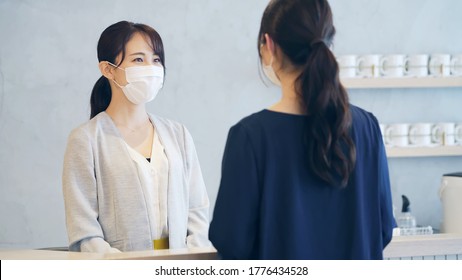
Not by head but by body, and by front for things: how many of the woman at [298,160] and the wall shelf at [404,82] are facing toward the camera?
1

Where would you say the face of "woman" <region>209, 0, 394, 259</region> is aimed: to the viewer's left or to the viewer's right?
to the viewer's left

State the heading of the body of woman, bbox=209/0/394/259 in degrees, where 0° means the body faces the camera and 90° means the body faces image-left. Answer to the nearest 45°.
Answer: approximately 135°

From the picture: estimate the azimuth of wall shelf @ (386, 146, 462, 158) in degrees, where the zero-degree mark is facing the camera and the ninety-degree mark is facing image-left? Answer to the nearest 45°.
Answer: approximately 0°

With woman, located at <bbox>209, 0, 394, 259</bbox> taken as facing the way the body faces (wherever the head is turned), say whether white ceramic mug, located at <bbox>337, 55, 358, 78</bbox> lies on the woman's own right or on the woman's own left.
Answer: on the woman's own right

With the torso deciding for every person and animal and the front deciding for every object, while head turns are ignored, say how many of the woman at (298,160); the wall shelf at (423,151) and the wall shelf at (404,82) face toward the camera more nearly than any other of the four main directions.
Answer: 2

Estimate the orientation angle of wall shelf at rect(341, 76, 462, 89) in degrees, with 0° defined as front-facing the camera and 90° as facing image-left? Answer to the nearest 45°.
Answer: approximately 0°

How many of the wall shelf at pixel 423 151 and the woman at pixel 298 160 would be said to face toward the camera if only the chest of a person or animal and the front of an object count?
1
